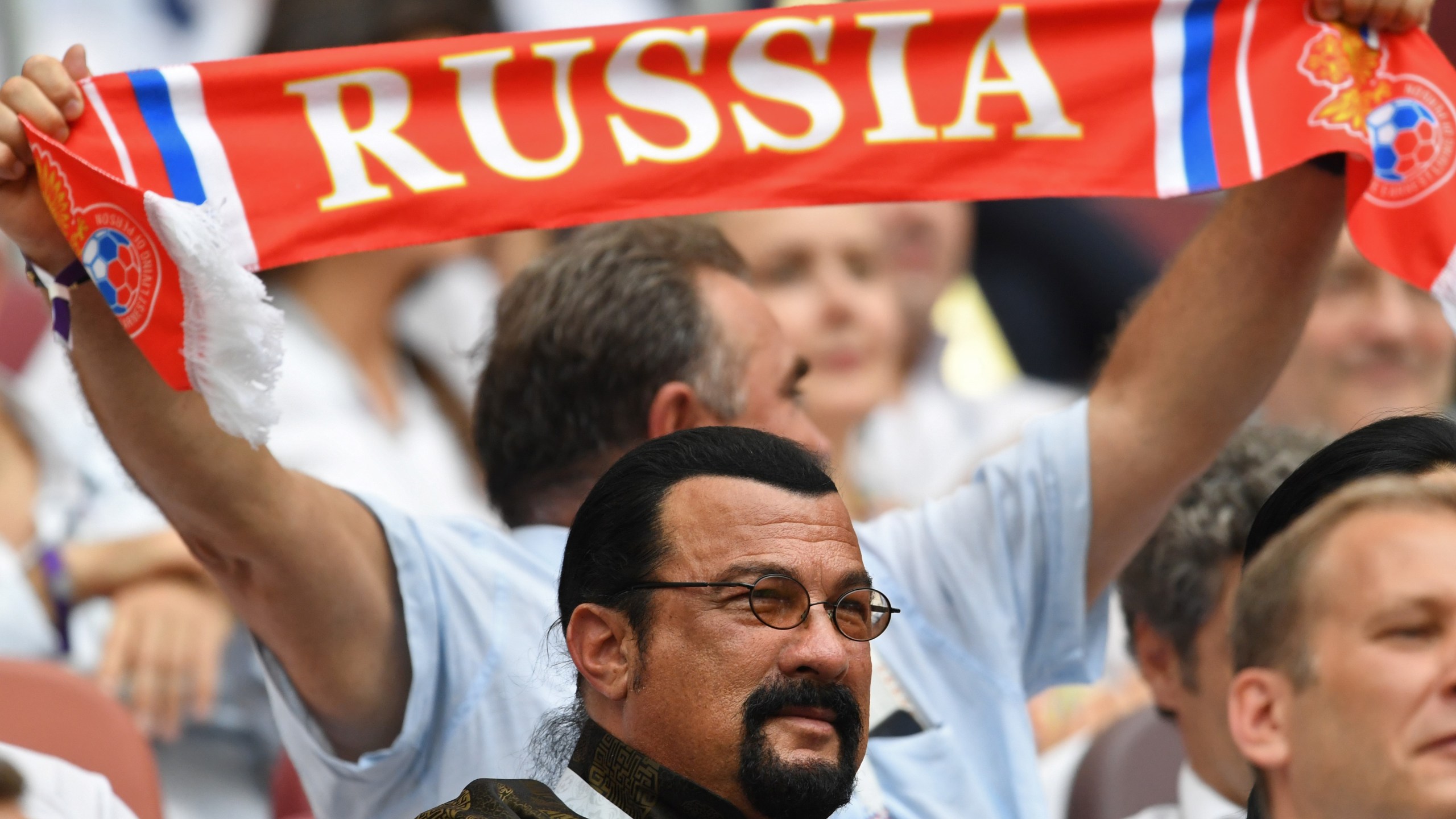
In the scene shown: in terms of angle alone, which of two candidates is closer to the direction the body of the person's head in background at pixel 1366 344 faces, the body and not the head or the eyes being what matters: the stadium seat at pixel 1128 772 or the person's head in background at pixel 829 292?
the stadium seat

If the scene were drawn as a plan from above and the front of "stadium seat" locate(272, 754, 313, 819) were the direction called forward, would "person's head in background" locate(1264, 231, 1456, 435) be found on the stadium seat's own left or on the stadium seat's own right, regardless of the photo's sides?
on the stadium seat's own left

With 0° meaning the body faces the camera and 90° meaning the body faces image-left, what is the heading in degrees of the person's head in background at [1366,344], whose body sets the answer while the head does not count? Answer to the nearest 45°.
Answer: approximately 315°

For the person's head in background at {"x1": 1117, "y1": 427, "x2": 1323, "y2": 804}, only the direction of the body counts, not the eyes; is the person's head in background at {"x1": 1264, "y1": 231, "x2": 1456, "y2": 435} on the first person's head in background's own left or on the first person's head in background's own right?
on the first person's head in background's own left

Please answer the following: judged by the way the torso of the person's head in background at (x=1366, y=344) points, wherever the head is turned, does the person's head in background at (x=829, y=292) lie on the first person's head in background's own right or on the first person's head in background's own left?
on the first person's head in background's own right
